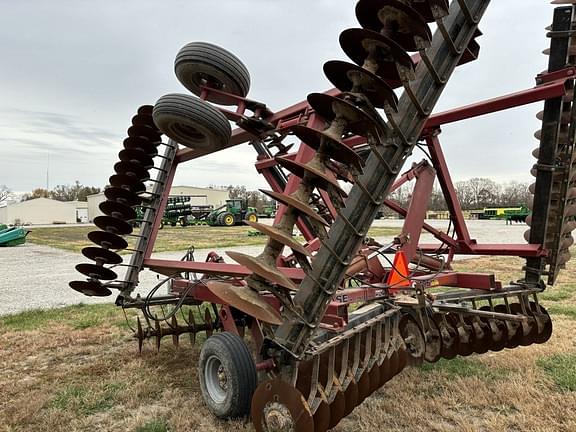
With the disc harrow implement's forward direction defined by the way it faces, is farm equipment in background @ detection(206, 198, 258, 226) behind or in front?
in front

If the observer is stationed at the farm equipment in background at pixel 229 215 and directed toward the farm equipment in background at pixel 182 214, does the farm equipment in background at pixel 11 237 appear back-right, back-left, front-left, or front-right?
front-left

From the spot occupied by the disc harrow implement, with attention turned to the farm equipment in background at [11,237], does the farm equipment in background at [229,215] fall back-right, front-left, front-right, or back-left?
front-right

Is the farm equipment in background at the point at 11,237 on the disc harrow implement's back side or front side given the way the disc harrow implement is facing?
on the front side

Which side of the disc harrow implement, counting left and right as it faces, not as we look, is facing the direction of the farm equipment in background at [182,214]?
front
